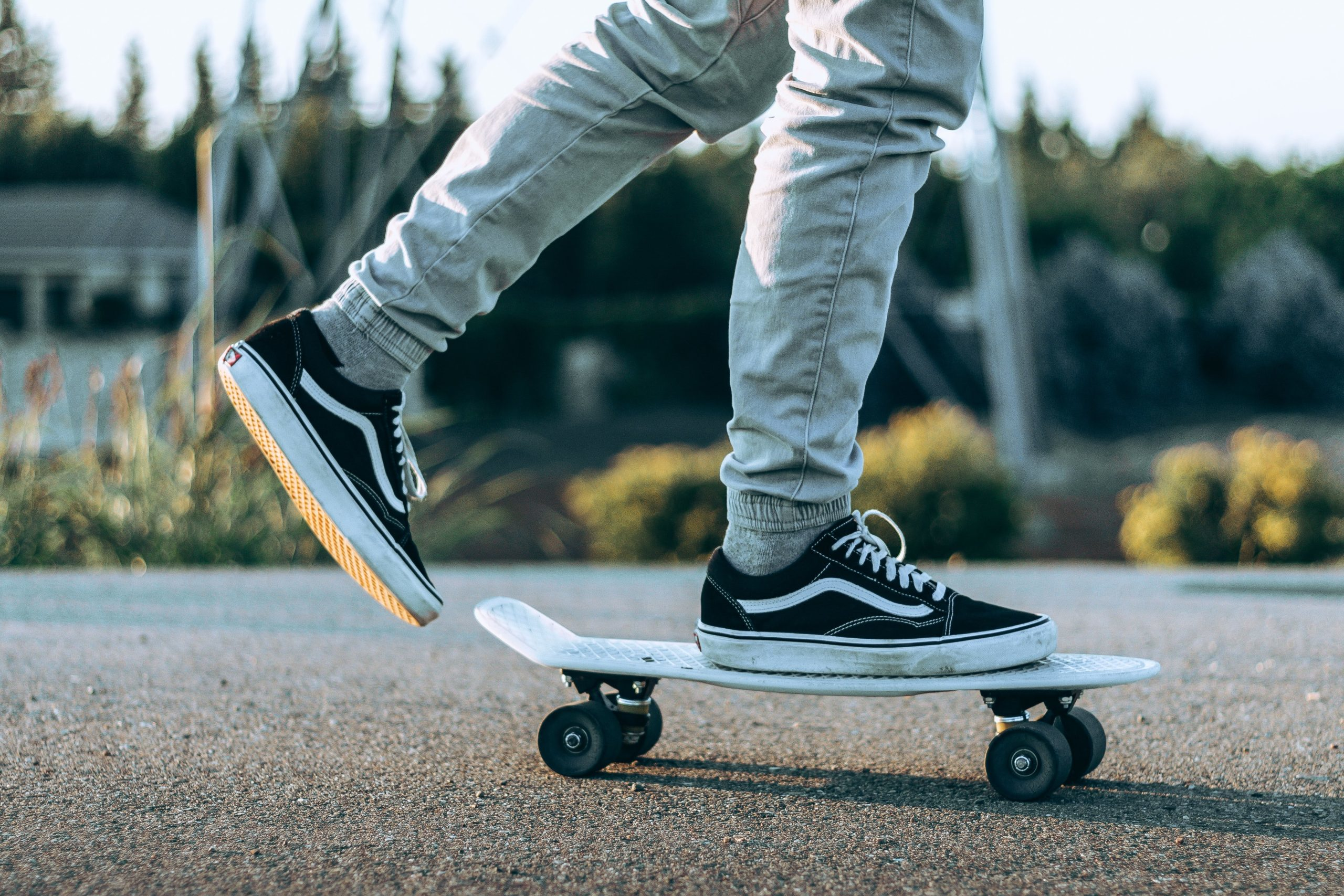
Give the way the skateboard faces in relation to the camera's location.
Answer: facing to the right of the viewer

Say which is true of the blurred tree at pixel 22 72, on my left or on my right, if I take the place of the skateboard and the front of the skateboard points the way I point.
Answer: on my left

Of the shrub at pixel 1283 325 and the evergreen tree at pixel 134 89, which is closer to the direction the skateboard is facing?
the shrub

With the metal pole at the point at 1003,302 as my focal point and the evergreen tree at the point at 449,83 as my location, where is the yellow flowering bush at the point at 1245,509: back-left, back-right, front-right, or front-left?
front-right

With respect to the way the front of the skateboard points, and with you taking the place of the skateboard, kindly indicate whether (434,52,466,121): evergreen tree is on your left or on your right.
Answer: on your left

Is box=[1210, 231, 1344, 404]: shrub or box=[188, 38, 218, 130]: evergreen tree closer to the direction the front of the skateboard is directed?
the shrub

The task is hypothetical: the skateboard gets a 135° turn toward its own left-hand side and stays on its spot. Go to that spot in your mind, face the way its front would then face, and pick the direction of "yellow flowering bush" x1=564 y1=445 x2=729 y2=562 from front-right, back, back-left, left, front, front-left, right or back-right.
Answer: front-right

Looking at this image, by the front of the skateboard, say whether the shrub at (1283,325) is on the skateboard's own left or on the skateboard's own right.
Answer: on the skateboard's own left

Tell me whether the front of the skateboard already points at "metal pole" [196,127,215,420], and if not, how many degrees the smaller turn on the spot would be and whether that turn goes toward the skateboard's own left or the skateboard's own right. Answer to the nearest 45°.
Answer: approximately 135° to the skateboard's own left

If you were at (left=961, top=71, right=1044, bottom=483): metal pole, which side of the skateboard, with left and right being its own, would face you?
left

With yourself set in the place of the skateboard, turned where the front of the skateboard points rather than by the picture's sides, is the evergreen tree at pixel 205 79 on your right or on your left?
on your left

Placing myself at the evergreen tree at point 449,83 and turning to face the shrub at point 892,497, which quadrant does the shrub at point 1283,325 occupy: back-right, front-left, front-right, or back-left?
front-left

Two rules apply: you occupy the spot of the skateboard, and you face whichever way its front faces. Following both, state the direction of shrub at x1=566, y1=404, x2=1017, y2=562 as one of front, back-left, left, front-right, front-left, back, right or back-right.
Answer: left
